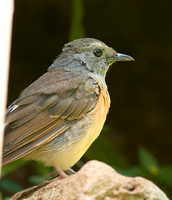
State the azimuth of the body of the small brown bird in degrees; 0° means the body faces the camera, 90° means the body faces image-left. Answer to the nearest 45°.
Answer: approximately 270°

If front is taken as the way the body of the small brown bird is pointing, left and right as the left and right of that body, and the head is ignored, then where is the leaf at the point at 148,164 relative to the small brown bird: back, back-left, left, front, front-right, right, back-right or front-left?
front-left
